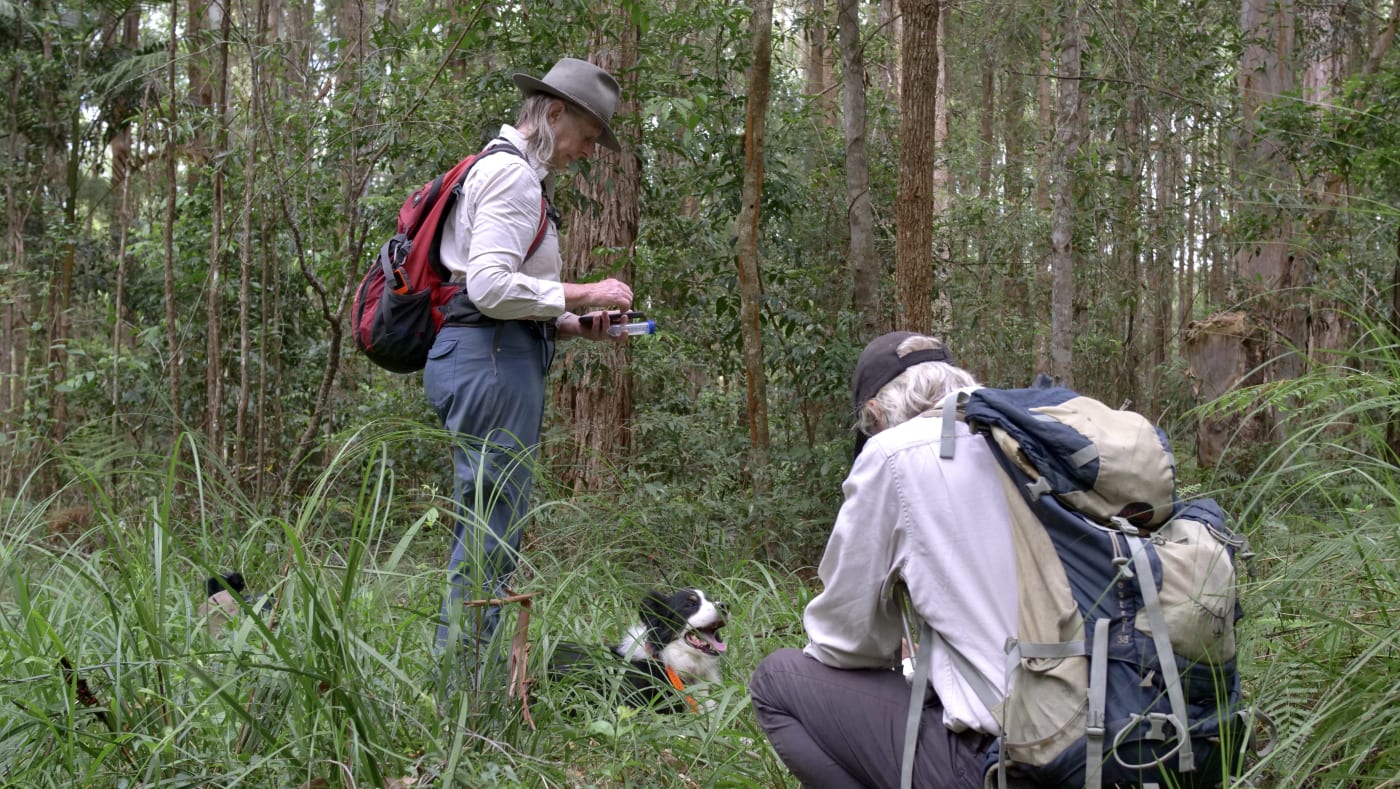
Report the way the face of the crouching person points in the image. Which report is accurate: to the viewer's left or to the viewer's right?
to the viewer's left

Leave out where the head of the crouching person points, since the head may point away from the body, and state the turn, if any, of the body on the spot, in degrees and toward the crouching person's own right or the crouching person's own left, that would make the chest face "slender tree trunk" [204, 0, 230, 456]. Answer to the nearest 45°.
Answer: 0° — they already face it

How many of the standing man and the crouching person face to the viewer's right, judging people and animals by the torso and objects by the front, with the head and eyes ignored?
1

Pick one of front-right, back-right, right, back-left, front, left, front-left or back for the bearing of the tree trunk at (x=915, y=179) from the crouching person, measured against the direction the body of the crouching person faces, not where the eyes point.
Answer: front-right

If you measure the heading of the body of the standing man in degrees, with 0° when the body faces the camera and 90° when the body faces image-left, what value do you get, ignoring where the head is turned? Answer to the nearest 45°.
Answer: approximately 270°

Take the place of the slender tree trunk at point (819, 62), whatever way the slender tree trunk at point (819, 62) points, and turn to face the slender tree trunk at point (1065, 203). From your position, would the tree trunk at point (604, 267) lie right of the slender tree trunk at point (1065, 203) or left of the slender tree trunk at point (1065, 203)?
right

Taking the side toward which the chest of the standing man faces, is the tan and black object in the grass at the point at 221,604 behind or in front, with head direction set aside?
behind

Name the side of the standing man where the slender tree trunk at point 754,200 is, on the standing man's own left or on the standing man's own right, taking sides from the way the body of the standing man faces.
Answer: on the standing man's own left

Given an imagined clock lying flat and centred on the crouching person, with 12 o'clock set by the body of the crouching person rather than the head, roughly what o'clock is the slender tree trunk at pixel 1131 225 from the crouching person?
The slender tree trunk is roughly at 2 o'clock from the crouching person.

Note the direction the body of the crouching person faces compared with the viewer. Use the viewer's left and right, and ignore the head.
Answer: facing away from the viewer and to the left of the viewer

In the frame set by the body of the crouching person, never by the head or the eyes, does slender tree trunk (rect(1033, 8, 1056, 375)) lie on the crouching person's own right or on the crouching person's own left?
on the crouching person's own right

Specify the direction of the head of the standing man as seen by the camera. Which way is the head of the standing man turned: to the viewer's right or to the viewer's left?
to the viewer's right
